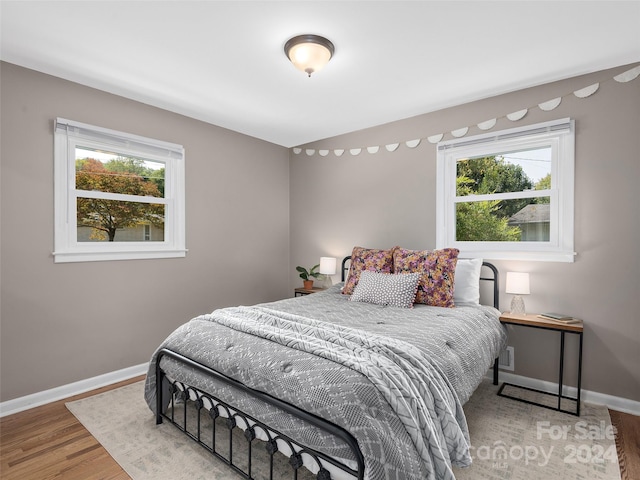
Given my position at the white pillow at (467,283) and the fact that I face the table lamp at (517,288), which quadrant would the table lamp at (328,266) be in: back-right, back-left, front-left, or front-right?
back-left

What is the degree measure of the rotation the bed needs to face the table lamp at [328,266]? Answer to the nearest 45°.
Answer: approximately 135° to its right

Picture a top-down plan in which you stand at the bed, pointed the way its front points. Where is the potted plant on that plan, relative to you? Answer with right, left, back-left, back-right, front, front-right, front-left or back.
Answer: back-right

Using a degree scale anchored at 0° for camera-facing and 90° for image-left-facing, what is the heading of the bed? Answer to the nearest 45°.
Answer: approximately 45°
